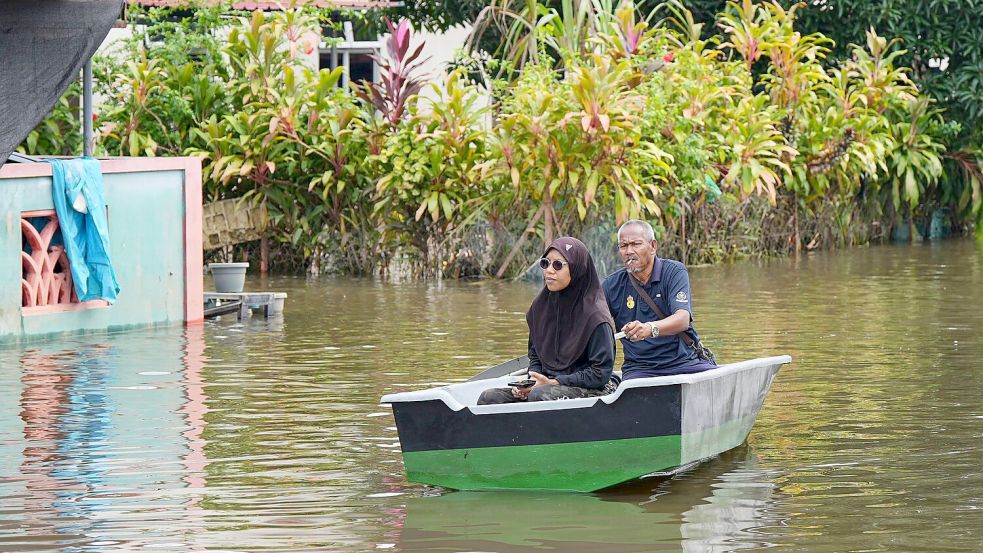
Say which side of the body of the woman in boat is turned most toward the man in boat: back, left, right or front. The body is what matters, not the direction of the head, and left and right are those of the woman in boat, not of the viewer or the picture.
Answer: back

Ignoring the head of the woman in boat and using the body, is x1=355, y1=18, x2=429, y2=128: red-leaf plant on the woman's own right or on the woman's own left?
on the woman's own right

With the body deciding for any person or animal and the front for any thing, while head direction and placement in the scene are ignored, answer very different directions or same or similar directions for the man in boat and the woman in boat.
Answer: same or similar directions

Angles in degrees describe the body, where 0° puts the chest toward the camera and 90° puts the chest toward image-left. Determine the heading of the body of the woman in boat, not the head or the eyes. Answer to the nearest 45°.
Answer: approximately 45°

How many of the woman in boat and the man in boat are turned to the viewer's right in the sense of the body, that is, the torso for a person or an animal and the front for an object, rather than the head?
0

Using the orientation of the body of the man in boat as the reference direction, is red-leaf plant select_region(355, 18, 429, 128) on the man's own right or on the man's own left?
on the man's own right

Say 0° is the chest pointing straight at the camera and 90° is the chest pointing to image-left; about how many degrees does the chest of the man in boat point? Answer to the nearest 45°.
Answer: approximately 45°

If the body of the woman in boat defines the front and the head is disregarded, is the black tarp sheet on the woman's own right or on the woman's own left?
on the woman's own right

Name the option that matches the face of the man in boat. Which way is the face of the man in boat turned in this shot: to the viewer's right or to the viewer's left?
to the viewer's left
